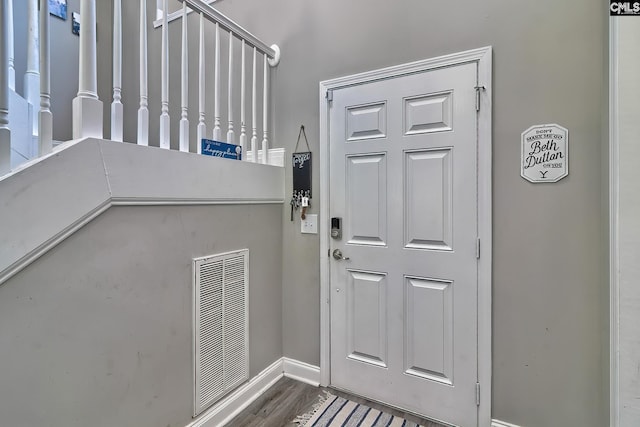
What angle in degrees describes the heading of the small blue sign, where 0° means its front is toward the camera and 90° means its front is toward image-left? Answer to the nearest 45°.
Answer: approximately 315°

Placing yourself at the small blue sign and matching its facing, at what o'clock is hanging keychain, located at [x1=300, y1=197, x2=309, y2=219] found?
The hanging keychain is roughly at 10 o'clock from the small blue sign.

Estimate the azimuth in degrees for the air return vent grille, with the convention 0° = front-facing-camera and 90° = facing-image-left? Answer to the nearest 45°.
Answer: approximately 315°

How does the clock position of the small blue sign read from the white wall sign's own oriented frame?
The small blue sign is roughly at 2 o'clock from the white wall sign.

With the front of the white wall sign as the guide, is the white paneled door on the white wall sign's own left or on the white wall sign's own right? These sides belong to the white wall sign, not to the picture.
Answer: on the white wall sign's own right
